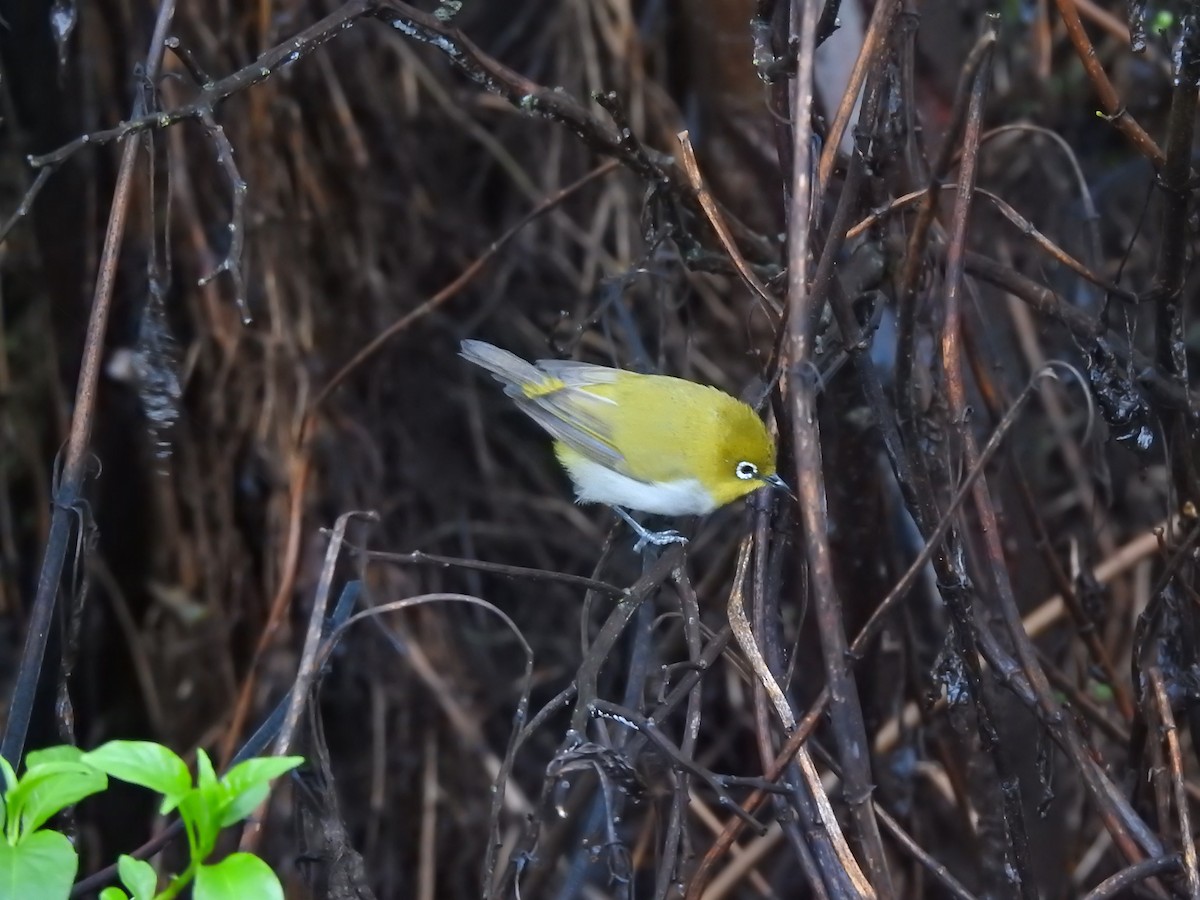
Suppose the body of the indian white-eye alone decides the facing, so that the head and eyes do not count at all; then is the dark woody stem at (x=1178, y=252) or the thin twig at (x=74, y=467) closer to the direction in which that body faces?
the dark woody stem

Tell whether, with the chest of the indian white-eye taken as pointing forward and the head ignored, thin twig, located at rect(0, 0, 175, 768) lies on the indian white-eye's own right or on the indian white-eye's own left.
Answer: on the indian white-eye's own right

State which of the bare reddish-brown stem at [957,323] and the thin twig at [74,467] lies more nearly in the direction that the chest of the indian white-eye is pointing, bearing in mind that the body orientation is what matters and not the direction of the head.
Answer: the bare reddish-brown stem

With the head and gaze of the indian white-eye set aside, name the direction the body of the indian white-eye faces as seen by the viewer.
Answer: to the viewer's right
